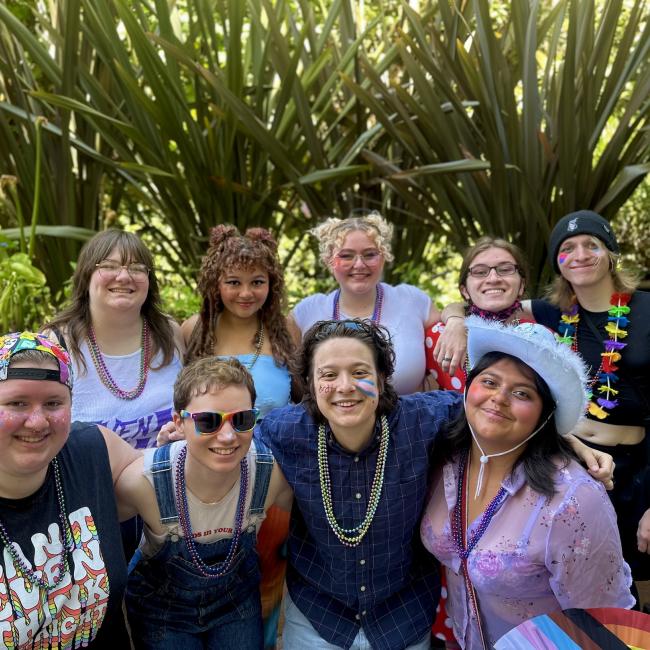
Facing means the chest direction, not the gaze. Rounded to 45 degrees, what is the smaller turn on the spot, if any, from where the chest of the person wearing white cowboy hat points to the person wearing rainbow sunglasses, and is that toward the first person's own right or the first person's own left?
approximately 45° to the first person's own right

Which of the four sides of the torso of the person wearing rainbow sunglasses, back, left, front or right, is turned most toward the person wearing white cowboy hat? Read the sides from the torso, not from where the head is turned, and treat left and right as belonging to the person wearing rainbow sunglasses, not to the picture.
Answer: left

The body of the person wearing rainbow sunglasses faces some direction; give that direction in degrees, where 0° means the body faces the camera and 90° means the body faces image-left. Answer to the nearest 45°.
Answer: approximately 0°

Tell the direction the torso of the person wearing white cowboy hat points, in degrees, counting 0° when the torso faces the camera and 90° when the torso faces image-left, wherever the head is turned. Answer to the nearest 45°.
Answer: approximately 45°
